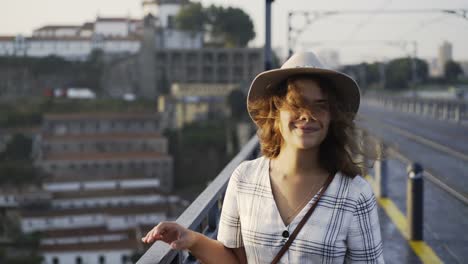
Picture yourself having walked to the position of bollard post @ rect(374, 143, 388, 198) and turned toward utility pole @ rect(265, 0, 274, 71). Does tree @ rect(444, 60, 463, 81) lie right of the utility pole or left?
right

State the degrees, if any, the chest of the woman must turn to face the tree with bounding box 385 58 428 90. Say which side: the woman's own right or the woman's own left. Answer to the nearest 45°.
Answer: approximately 180°

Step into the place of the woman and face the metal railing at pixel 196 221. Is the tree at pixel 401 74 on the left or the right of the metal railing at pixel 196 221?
right

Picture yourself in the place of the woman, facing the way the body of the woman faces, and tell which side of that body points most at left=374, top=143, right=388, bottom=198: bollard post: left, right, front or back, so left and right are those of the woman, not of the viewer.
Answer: back

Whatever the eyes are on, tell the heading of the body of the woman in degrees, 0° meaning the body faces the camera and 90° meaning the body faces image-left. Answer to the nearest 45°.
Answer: approximately 0°

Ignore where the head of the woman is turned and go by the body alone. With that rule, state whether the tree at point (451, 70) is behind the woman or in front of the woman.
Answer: behind

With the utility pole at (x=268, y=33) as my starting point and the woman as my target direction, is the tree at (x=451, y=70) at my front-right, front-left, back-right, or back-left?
back-left

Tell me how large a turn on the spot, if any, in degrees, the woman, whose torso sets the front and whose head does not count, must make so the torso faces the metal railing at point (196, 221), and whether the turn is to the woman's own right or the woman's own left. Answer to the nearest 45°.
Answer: approximately 135° to the woman's own right

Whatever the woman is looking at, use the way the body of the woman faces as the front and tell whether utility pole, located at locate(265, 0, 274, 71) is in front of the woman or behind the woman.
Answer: behind

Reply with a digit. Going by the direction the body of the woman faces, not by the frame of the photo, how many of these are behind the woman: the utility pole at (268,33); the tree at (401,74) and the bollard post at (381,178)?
3
